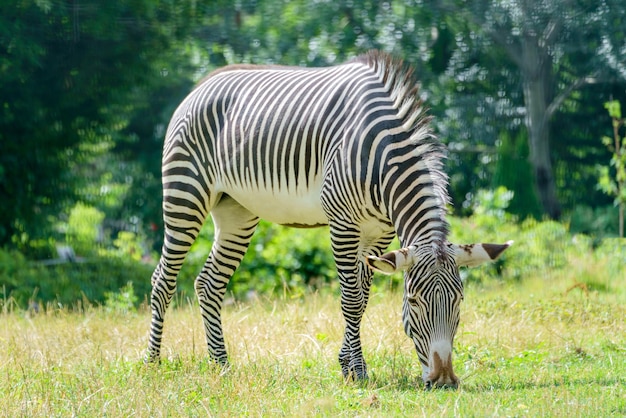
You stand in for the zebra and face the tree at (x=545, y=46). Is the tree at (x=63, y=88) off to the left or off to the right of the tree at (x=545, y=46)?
left

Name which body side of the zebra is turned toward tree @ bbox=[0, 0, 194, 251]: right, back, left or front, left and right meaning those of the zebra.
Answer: back
